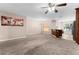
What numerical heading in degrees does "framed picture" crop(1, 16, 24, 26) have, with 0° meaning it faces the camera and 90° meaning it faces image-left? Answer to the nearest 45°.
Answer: approximately 315°
